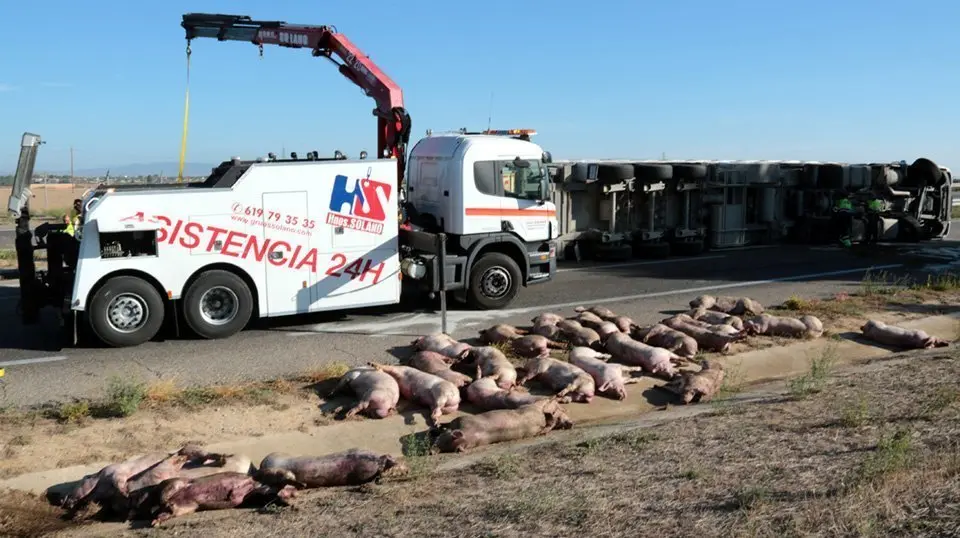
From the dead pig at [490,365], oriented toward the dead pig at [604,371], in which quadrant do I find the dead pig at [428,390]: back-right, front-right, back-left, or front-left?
back-right

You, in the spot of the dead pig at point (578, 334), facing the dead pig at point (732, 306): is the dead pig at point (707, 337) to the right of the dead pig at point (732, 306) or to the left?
right
